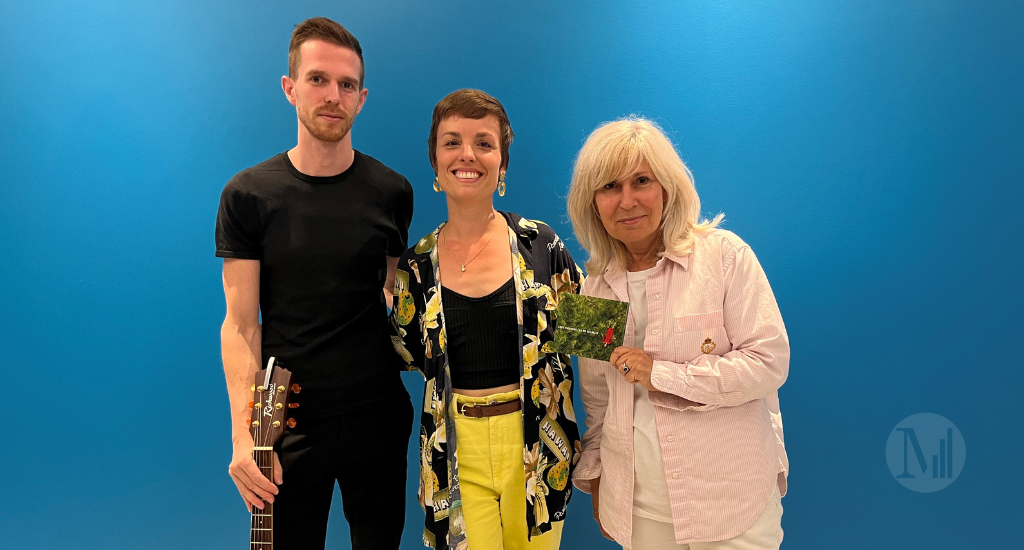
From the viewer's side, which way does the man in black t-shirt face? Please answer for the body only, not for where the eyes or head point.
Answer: toward the camera

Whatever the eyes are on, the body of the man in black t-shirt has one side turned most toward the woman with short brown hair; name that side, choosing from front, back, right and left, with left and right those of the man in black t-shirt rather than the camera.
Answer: left

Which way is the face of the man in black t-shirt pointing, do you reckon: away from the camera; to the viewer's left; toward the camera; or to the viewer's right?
toward the camera

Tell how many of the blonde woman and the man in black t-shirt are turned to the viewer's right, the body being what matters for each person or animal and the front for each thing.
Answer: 0

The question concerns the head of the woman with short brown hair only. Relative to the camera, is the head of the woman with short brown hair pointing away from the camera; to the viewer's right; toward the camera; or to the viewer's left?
toward the camera

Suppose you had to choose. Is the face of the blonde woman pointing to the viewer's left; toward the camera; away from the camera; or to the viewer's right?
toward the camera

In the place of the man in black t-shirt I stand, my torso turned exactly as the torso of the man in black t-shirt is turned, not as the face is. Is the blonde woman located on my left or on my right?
on my left

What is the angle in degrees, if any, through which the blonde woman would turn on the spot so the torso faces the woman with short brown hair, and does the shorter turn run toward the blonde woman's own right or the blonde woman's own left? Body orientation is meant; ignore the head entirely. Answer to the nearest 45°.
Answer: approximately 45° to the blonde woman's own right

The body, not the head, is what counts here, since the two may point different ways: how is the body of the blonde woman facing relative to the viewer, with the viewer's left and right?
facing the viewer and to the left of the viewer
